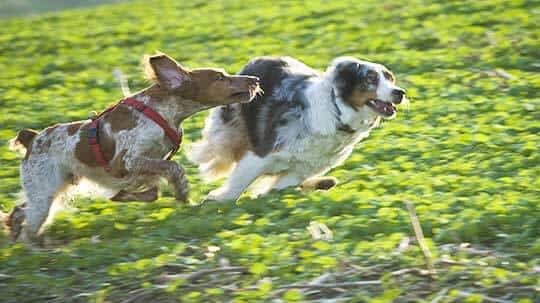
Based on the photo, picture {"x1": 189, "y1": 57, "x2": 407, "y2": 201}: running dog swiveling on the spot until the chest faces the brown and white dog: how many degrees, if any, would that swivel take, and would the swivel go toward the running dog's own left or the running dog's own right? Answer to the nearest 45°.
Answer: approximately 180°

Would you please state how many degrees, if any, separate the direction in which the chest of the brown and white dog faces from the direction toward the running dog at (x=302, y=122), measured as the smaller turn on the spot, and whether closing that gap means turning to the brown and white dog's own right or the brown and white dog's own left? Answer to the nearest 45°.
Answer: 0° — it already faces it

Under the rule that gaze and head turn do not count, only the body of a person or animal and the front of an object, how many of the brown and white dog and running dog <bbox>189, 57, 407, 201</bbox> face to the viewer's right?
2

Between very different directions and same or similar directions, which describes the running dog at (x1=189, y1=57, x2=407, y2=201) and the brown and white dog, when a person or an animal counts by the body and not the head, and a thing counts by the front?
same or similar directions

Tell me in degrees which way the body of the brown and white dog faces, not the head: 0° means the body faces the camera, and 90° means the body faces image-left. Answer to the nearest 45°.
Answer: approximately 270°

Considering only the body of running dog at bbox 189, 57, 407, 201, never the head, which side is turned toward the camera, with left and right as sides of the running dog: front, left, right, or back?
right
